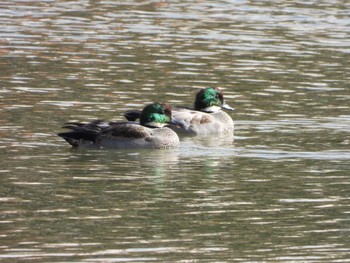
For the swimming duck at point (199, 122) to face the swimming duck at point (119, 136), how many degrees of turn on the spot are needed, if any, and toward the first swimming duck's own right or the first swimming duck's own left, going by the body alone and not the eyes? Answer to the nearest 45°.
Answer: approximately 135° to the first swimming duck's own right

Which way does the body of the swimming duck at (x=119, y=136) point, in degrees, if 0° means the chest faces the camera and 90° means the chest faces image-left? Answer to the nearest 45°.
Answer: approximately 270°

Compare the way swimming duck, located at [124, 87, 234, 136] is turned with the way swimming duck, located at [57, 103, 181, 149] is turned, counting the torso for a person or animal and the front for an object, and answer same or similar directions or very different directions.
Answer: same or similar directions

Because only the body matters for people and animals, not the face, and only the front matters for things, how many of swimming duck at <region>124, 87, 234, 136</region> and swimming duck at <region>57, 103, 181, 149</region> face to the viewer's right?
2

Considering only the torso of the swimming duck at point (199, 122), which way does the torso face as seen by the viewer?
to the viewer's right

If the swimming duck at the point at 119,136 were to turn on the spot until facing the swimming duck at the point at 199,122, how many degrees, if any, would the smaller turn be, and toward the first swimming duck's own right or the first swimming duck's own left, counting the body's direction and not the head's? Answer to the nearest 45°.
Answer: approximately 45° to the first swimming duck's own left
